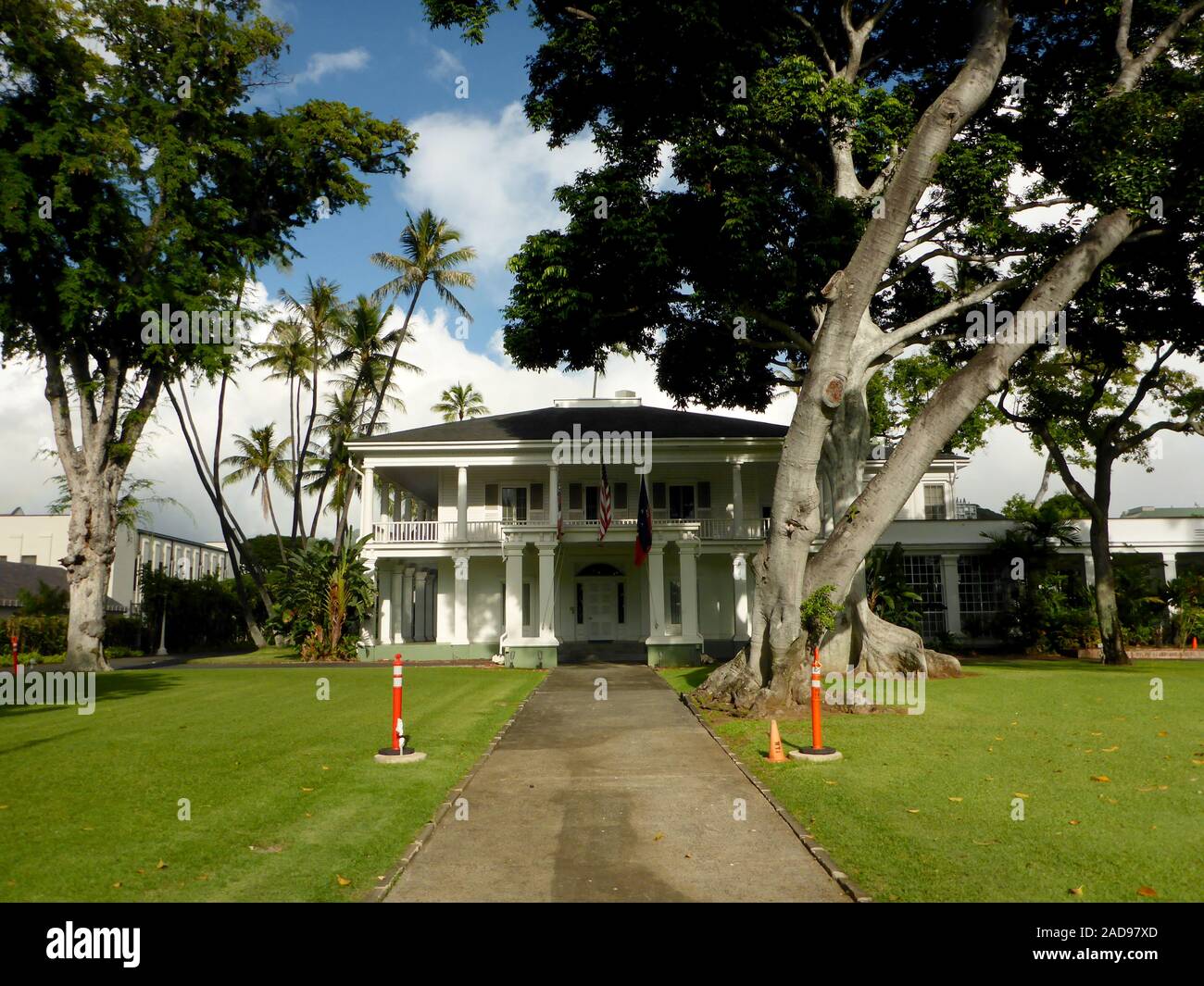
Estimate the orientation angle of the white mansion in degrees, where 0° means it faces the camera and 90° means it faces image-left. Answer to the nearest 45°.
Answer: approximately 0°

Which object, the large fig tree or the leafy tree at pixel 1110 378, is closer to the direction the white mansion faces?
the large fig tree

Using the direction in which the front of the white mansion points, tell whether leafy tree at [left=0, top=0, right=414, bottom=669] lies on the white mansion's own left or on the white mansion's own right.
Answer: on the white mansion's own right

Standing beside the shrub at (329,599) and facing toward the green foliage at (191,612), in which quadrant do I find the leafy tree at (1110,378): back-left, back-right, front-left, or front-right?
back-right

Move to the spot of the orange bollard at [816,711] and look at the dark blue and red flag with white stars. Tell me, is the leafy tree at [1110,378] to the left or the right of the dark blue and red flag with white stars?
right

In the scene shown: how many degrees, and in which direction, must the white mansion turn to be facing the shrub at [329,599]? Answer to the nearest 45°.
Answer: approximately 45° to its right

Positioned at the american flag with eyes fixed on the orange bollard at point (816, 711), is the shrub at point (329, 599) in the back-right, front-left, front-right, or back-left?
back-right
